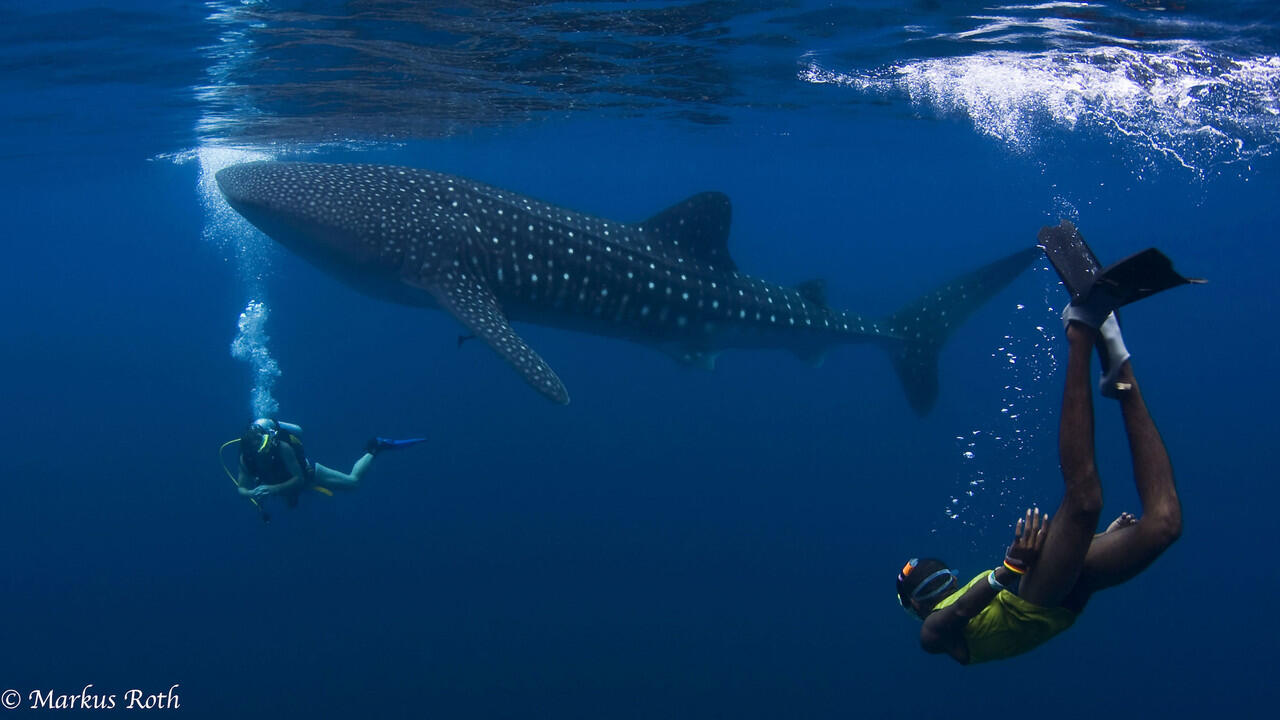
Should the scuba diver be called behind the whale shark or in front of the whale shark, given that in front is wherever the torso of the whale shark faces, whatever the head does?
in front

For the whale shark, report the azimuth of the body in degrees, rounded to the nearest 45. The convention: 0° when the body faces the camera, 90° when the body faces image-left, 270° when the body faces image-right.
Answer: approximately 90°
